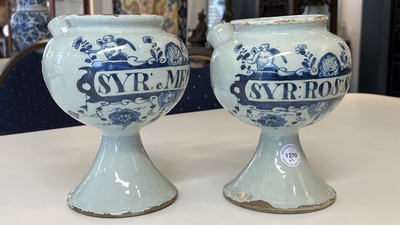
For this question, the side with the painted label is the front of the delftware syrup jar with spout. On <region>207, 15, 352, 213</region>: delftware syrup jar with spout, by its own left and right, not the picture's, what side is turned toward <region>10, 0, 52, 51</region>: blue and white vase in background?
back

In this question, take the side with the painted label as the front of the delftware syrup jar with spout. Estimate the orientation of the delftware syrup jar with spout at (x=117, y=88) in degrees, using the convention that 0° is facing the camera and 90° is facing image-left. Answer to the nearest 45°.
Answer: approximately 315°

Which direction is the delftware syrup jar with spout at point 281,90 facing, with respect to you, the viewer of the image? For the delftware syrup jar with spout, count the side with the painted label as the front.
facing the viewer and to the right of the viewer

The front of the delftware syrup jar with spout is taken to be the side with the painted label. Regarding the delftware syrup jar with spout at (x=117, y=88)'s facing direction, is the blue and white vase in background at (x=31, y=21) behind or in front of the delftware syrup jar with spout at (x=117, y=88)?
behind
